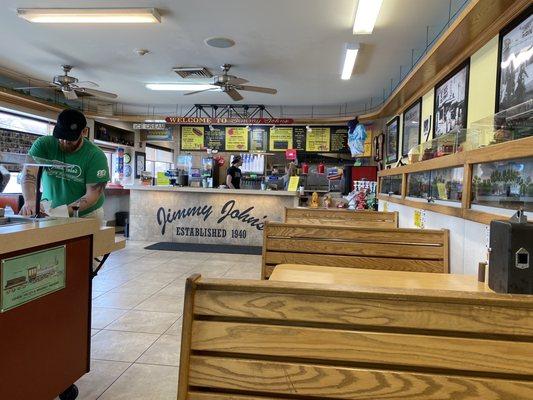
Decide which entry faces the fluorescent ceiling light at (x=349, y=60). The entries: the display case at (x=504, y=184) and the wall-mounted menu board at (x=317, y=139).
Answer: the wall-mounted menu board

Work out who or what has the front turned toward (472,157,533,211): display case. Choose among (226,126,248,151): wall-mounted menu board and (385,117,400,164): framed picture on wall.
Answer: the wall-mounted menu board

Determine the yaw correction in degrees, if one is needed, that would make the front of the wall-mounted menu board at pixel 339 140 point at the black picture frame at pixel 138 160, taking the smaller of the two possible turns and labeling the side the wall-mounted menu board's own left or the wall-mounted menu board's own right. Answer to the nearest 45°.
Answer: approximately 90° to the wall-mounted menu board's own right

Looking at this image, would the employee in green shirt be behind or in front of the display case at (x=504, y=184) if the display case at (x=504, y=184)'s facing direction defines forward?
in front

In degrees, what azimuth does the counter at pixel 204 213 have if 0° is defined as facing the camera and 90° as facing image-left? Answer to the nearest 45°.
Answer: approximately 0°

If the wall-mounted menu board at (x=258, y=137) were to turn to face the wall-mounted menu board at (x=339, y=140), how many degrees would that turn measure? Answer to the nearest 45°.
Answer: approximately 90° to its left

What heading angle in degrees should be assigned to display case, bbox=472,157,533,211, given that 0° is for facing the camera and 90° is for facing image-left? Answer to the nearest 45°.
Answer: approximately 45°

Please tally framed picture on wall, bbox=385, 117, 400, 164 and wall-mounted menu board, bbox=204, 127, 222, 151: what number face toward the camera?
1
